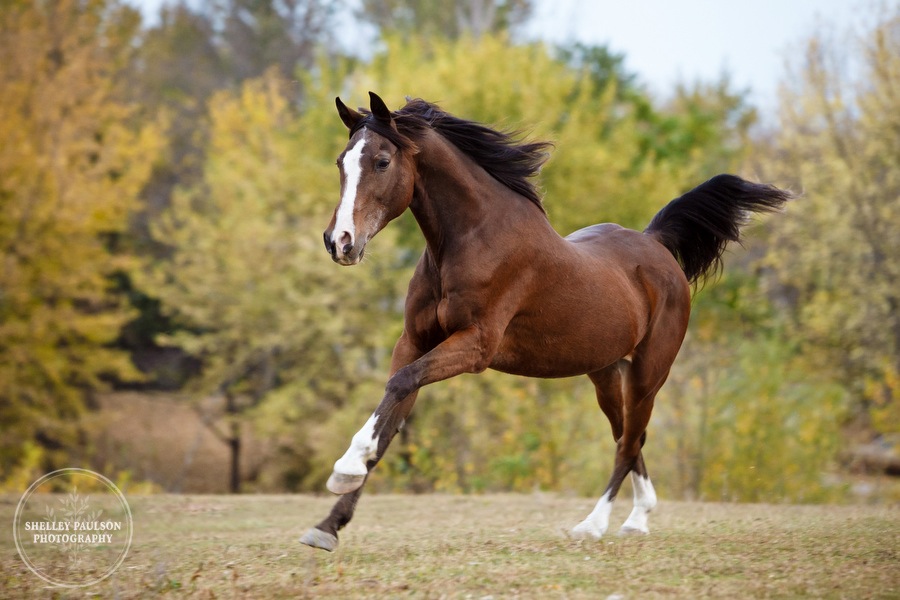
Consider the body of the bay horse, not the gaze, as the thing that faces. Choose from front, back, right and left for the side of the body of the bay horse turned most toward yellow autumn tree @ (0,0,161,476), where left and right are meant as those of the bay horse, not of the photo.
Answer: right

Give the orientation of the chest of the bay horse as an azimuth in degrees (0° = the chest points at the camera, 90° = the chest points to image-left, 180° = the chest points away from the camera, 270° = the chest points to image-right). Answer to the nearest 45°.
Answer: approximately 45°

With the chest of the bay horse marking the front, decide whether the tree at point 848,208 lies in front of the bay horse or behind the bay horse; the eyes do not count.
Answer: behind

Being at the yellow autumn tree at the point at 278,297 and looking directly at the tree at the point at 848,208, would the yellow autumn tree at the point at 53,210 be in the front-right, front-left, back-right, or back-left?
back-right

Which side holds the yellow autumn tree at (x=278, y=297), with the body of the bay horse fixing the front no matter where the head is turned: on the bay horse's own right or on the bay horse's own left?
on the bay horse's own right
